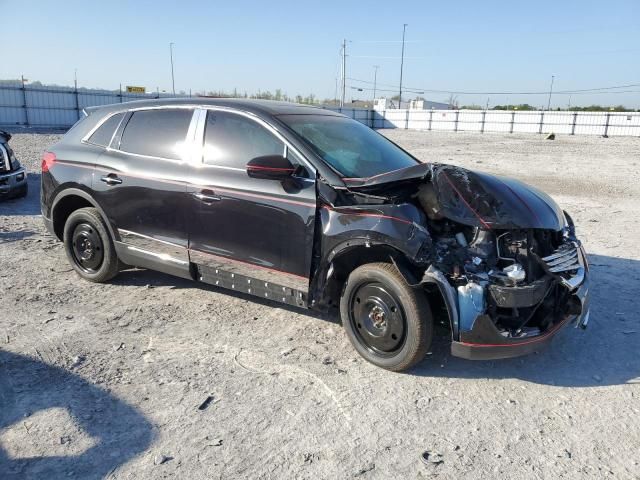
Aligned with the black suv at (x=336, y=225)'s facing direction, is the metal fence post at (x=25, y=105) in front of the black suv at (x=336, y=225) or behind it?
behind

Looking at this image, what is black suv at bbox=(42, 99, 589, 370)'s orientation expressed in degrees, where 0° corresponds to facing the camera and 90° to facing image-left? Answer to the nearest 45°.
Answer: approximately 315°

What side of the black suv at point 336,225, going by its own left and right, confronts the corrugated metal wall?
back
